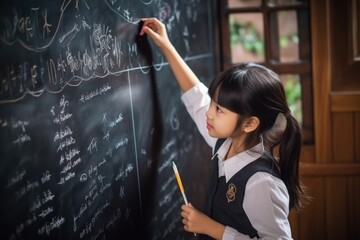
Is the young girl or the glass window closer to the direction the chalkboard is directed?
the young girl

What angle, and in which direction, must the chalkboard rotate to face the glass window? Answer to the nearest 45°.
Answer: approximately 90° to its left

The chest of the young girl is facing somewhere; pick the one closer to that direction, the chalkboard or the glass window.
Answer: the chalkboard

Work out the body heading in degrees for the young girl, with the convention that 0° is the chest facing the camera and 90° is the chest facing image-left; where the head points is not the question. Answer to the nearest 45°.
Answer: approximately 90°

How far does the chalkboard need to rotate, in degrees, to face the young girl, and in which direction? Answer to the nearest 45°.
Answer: approximately 45° to its left

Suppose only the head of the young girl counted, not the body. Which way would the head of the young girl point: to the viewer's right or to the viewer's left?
to the viewer's left

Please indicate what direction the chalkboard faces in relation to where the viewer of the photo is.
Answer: facing the viewer and to the right of the viewer

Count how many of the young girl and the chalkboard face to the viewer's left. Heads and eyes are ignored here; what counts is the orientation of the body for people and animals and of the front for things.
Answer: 1

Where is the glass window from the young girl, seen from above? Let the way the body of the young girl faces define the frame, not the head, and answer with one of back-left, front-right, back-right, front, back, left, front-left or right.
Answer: right
